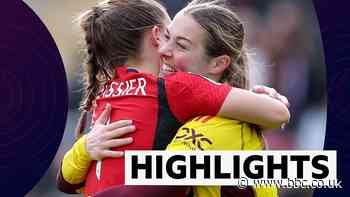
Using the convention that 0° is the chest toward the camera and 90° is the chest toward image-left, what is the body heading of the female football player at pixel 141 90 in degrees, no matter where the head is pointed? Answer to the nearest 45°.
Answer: approximately 225°
